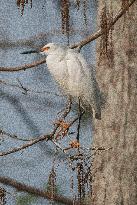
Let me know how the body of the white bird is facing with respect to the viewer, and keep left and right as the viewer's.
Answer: facing to the left of the viewer
